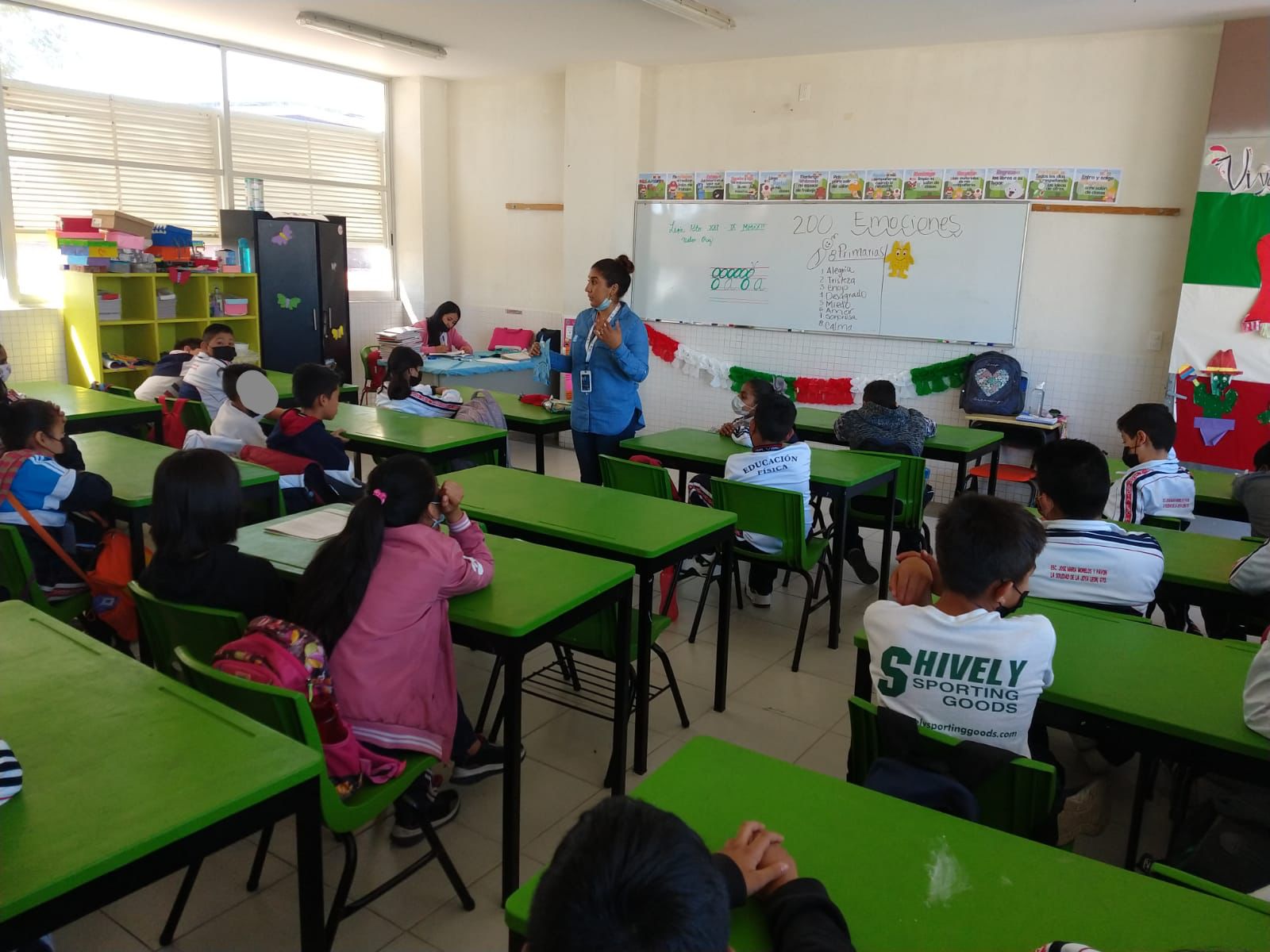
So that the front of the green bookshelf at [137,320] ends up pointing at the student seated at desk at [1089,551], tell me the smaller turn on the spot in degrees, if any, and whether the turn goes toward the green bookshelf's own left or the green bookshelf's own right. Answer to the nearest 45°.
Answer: approximately 45° to the green bookshelf's own right

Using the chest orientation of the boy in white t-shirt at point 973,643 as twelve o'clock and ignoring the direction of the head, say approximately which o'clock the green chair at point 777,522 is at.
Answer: The green chair is roughly at 11 o'clock from the boy in white t-shirt.

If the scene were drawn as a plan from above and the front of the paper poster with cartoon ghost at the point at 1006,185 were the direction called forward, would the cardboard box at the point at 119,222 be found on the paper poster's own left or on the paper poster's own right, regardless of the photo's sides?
on the paper poster's own right

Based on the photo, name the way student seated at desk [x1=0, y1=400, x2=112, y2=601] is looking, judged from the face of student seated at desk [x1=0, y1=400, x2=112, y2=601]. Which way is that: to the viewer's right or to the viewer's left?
to the viewer's right
